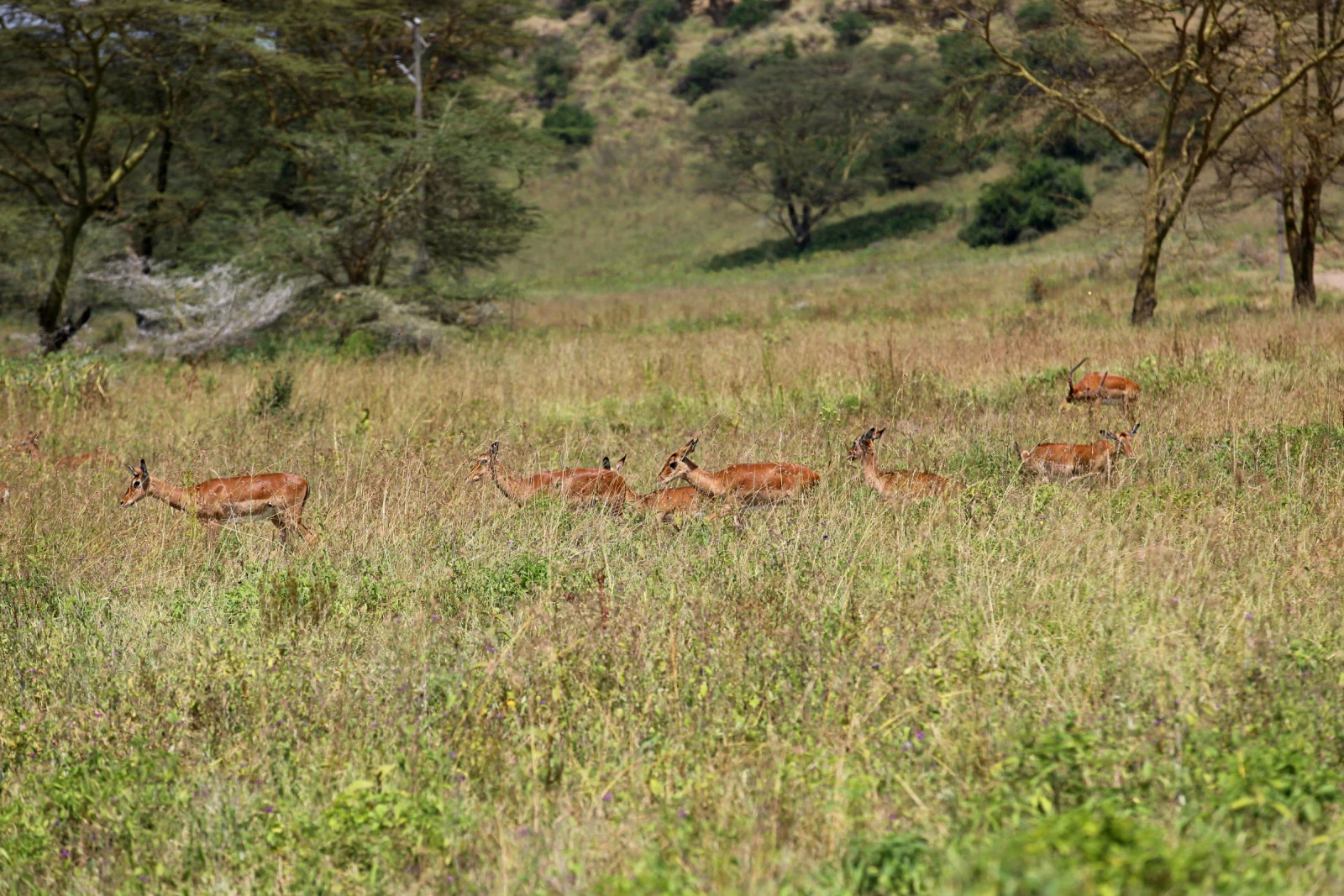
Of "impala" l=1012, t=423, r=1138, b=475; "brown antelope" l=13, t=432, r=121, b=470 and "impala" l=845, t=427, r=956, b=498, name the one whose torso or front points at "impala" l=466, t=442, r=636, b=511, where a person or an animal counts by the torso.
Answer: "impala" l=845, t=427, r=956, b=498

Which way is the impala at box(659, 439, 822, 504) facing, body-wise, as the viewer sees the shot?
to the viewer's left

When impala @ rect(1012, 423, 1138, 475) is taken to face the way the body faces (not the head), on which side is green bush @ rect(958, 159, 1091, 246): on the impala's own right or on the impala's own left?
on the impala's own left

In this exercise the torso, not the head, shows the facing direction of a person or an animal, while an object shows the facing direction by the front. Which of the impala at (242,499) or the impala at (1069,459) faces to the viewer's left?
the impala at (242,499)

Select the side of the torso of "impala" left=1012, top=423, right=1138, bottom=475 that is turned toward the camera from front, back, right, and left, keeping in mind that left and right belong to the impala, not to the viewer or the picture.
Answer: right

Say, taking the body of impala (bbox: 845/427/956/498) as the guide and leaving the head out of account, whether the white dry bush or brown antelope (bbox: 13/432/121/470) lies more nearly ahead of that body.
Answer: the brown antelope

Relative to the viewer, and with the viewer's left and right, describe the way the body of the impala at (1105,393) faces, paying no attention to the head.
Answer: facing to the left of the viewer

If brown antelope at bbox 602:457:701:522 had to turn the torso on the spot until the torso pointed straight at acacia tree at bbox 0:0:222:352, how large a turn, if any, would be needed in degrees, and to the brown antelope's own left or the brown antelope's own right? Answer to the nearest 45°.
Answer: approximately 45° to the brown antelope's own right

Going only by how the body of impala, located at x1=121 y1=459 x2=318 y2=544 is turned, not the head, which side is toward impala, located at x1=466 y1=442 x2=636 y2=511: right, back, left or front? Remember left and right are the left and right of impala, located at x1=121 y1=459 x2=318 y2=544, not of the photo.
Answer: back

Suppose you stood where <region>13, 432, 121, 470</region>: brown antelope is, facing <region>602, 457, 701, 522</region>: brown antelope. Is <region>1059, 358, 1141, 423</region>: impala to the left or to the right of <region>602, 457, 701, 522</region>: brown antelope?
left

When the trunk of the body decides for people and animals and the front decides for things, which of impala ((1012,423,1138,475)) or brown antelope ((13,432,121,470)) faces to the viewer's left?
the brown antelope

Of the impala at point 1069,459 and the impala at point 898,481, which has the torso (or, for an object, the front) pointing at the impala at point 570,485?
the impala at point 898,481

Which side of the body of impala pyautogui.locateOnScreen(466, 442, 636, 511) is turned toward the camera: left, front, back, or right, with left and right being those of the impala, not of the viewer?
left

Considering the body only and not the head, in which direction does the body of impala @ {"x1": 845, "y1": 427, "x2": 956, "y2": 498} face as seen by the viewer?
to the viewer's left
